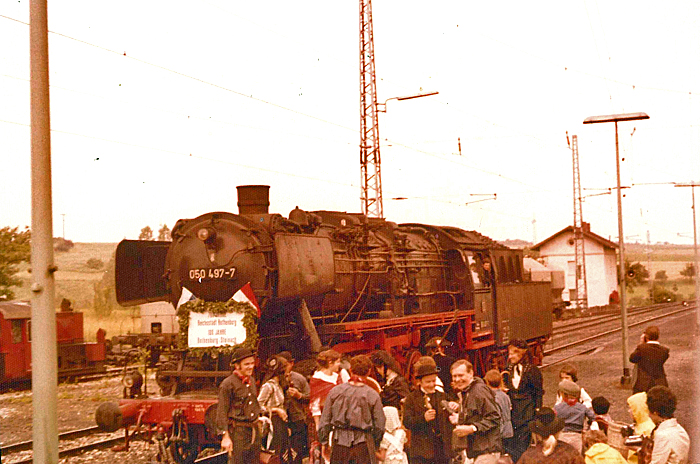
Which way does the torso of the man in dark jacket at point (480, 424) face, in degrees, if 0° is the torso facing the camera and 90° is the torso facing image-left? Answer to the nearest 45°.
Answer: approximately 45°

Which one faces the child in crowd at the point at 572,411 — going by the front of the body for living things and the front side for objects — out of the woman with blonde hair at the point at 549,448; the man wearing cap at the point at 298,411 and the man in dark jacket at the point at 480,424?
the woman with blonde hair

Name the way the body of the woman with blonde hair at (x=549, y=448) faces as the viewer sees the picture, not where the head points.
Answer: away from the camera

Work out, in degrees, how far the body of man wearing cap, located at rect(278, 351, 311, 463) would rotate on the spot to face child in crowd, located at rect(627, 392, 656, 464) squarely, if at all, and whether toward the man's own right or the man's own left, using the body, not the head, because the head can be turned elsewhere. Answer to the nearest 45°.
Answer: approximately 135° to the man's own left
